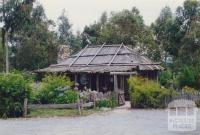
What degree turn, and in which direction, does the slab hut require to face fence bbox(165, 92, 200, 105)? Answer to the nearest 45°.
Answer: approximately 45° to its left

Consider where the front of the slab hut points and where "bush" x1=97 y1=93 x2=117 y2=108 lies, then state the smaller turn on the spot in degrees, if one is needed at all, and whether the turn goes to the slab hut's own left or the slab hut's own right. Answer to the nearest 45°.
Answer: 0° — it already faces it

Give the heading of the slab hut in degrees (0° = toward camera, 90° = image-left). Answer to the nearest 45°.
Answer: approximately 0°
